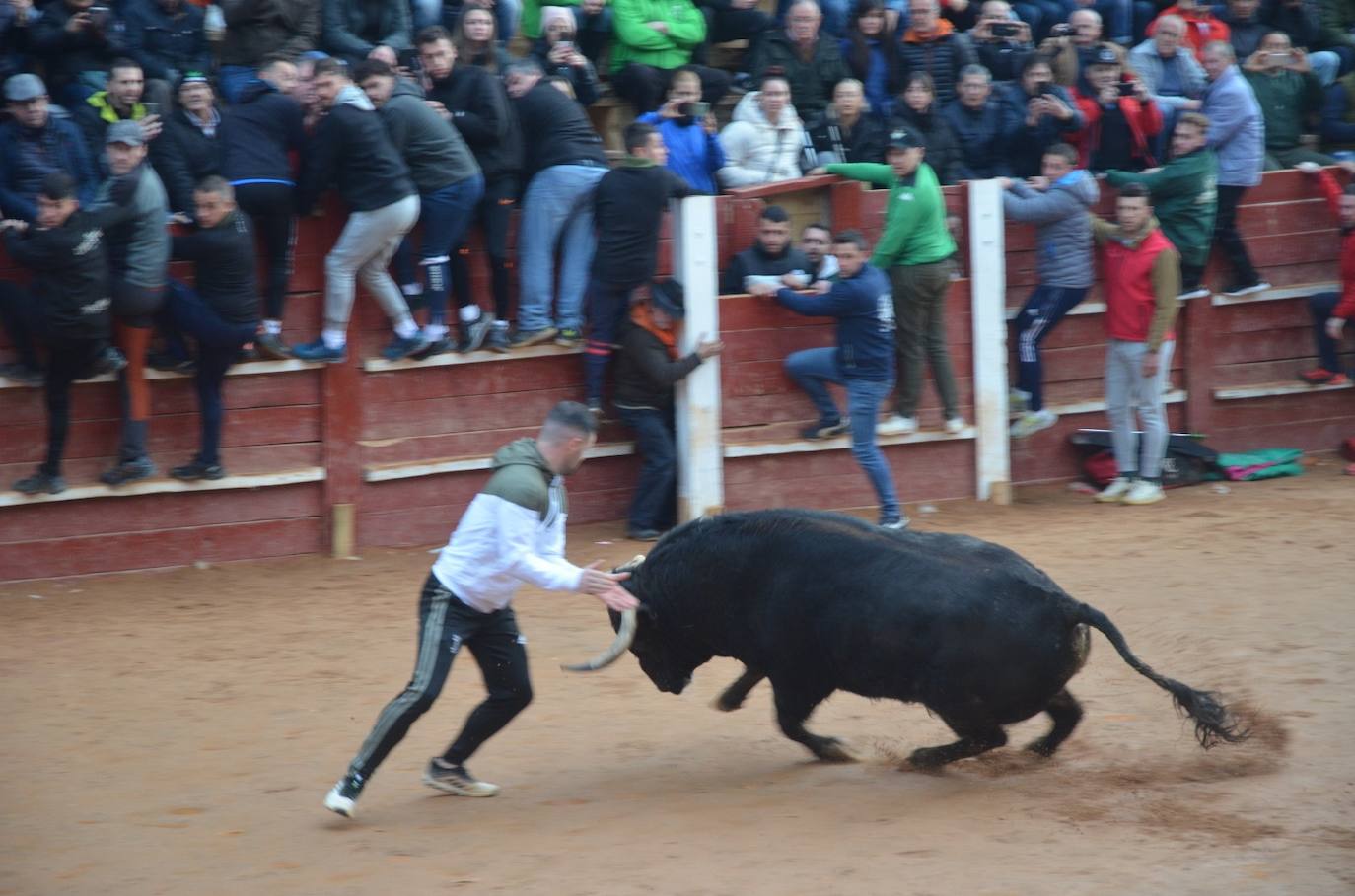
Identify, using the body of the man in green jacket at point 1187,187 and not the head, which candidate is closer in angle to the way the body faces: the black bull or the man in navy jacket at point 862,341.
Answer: the man in navy jacket

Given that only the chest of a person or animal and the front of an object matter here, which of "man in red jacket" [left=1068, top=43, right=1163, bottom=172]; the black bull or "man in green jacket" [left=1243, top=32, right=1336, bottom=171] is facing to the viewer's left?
the black bull

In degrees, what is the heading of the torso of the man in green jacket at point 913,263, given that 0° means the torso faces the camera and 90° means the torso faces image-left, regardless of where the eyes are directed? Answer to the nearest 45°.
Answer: approximately 45°

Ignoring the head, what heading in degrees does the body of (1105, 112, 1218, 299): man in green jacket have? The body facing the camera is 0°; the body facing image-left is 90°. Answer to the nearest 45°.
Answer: approximately 90°

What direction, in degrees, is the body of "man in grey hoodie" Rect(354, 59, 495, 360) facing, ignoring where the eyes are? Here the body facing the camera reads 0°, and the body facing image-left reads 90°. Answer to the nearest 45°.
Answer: approximately 90°

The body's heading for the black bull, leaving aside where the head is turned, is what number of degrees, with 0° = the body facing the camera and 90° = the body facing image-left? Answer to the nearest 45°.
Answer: approximately 90°

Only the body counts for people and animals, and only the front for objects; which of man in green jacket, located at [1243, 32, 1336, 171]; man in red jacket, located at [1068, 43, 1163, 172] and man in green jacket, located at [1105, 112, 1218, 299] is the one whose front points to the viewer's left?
man in green jacket, located at [1105, 112, 1218, 299]
